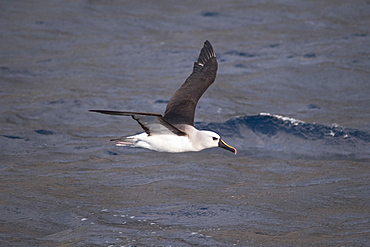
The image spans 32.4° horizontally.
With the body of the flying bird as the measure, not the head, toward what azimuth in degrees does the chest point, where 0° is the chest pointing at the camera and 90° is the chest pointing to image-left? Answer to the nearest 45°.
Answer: approximately 270°
